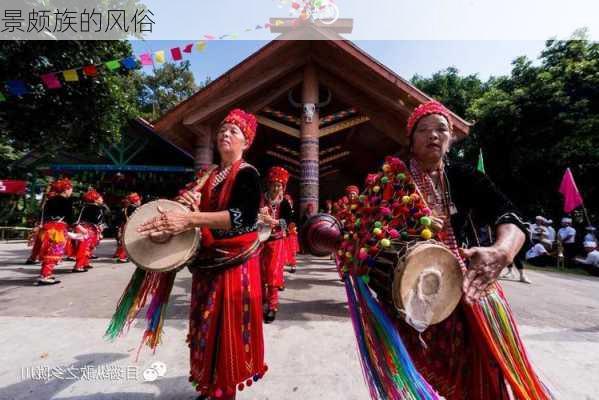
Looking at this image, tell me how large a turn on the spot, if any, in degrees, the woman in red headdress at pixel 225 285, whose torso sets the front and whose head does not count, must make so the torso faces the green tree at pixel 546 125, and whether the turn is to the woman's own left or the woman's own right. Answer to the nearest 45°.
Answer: approximately 180°

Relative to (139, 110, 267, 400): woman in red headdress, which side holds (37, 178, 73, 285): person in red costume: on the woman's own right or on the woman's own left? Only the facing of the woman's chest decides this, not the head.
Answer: on the woman's own right

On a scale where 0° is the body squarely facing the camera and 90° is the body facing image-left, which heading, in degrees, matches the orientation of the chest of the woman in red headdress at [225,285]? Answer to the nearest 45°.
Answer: approximately 45°

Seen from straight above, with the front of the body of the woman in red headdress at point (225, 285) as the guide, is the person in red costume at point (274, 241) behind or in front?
behind

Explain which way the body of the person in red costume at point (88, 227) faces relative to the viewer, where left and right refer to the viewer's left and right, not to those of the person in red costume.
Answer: facing to the right of the viewer

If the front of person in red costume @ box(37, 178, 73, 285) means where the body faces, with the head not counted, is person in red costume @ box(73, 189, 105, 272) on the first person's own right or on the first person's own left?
on the first person's own left

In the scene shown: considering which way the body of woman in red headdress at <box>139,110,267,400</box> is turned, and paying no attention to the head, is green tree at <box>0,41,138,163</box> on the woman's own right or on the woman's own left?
on the woman's own right

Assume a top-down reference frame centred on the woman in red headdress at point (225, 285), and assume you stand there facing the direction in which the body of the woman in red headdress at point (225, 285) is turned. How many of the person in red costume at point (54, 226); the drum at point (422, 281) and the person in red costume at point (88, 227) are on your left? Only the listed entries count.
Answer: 1
